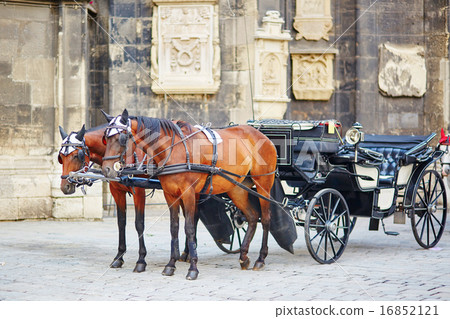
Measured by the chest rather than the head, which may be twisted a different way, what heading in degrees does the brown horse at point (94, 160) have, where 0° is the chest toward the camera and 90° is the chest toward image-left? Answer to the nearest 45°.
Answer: approximately 45°

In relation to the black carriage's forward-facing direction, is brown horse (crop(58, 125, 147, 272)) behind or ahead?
ahead

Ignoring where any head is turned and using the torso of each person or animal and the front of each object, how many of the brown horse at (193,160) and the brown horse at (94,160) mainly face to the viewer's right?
0

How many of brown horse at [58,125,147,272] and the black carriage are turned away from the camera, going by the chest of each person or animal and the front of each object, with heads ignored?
0

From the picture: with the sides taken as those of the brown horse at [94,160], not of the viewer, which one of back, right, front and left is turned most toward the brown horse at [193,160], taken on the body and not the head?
left

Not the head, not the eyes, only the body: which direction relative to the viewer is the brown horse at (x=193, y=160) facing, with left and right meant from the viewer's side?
facing the viewer and to the left of the viewer

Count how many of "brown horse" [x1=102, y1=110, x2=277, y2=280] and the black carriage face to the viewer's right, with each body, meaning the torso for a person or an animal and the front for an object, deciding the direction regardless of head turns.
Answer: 0

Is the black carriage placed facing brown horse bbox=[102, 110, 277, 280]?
yes

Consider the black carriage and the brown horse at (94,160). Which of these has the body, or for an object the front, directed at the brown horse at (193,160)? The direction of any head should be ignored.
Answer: the black carriage

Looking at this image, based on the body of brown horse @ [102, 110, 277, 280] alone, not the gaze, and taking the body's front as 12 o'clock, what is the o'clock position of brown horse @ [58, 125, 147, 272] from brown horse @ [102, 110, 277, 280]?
brown horse @ [58, 125, 147, 272] is roughly at 2 o'clock from brown horse @ [102, 110, 277, 280].
